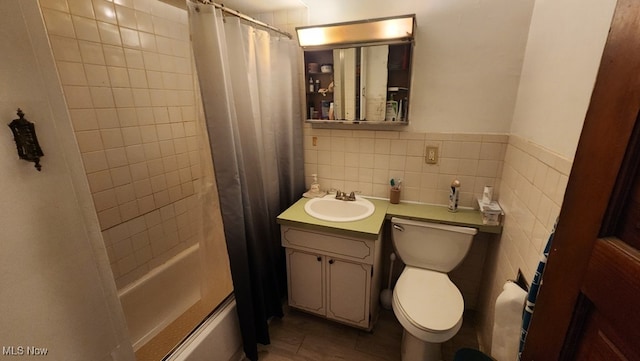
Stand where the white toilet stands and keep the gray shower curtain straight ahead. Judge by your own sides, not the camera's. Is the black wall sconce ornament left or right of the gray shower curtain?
left

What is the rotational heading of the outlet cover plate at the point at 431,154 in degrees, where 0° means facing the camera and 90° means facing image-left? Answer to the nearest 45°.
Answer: approximately 0°

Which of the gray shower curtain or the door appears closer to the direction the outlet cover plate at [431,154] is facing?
the door

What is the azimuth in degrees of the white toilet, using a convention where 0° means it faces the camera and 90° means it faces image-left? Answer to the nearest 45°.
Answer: approximately 0°

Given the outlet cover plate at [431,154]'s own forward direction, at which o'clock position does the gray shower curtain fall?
The gray shower curtain is roughly at 2 o'clock from the outlet cover plate.

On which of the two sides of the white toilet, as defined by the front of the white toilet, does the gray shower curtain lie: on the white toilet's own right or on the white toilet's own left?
on the white toilet's own right

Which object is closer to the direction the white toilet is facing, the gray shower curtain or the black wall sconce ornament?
the black wall sconce ornament

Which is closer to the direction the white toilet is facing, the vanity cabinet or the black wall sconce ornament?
the black wall sconce ornament

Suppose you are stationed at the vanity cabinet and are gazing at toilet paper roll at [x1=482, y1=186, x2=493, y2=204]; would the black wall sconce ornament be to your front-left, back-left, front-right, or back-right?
back-right
